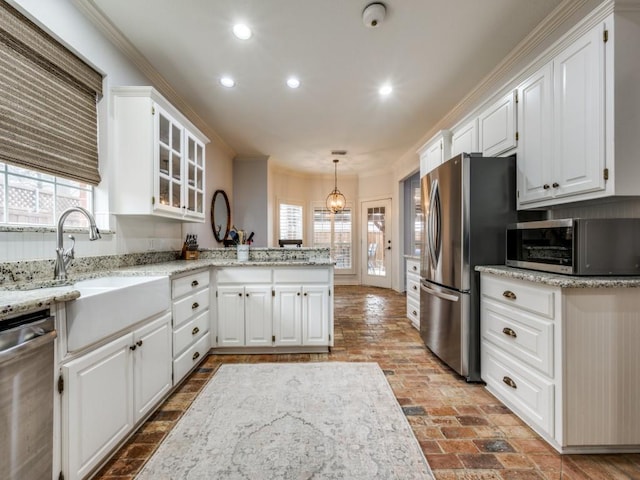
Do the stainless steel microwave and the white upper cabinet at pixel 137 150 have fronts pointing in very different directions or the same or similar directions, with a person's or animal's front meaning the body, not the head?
very different directions

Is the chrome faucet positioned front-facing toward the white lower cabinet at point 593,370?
yes

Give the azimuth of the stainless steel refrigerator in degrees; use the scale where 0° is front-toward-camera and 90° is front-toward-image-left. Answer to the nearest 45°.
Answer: approximately 45°

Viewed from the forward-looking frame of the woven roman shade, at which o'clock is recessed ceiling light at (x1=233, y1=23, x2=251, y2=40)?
The recessed ceiling light is roughly at 11 o'clock from the woven roman shade.

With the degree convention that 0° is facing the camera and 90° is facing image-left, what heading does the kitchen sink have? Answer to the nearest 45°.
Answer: approximately 315°

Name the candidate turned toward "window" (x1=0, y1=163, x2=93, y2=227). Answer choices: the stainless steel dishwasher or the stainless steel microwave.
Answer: the stainless steel microwave

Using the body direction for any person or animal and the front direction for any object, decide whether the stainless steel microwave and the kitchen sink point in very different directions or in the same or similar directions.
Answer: very different directions

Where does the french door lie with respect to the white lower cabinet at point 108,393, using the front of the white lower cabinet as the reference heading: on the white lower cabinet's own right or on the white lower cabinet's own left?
on the white lower cabinet's own left

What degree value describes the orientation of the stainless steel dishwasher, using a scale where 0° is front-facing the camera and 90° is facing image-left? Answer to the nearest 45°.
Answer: approximately 315°

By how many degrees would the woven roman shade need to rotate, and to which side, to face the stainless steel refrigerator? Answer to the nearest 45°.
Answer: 0° — it already faces it
